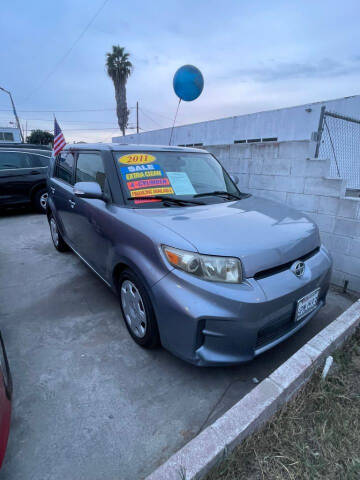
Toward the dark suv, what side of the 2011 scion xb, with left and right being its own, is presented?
back

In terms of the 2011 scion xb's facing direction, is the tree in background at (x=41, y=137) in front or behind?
behind

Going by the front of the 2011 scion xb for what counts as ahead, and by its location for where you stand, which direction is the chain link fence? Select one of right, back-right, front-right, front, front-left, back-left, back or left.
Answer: left

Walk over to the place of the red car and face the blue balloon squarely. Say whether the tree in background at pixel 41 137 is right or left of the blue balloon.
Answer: left

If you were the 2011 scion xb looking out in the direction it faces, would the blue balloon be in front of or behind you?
behind

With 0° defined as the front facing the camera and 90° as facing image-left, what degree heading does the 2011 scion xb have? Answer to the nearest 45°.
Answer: approximately 315°

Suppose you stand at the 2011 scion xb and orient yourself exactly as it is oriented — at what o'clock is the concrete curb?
The concrete curb is roughly at 1 o'clock from the 2011 scion xb.

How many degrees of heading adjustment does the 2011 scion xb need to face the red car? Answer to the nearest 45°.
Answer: approximately 90° to its right

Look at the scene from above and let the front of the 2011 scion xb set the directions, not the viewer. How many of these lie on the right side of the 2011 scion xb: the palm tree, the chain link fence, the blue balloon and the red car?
1

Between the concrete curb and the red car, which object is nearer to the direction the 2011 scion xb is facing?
the concrete curb

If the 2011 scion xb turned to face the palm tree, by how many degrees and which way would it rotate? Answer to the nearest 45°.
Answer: approximately 135° to its left
